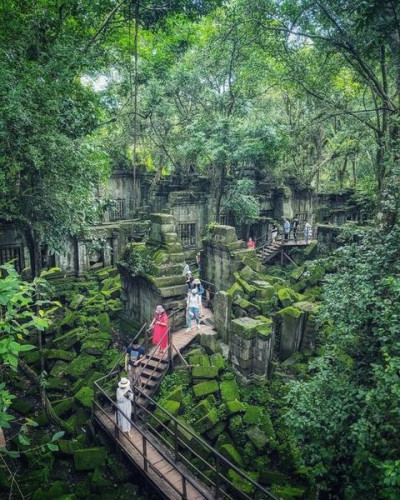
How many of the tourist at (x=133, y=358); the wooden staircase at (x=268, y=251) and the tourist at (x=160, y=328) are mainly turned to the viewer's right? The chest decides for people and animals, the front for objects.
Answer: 0

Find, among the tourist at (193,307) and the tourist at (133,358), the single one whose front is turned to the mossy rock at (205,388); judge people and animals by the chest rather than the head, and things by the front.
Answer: the tourist at (193,307)

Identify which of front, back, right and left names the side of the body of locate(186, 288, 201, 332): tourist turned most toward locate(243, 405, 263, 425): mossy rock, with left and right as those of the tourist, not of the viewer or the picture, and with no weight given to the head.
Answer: front

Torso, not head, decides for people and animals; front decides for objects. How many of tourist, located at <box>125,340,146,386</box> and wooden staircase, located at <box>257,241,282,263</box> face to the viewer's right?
0

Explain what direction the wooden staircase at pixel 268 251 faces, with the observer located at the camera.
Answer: facing the viewer and to the left of the viewer

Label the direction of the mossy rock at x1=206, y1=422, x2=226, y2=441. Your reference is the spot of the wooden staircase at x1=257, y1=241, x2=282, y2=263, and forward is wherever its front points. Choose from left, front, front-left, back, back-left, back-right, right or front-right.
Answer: front-left

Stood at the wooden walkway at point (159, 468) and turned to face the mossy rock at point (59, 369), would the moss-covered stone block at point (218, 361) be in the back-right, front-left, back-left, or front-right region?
front-right

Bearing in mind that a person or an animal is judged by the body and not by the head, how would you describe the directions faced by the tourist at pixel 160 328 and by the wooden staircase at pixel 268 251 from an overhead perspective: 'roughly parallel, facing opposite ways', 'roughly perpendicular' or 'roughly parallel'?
roughly parallel
